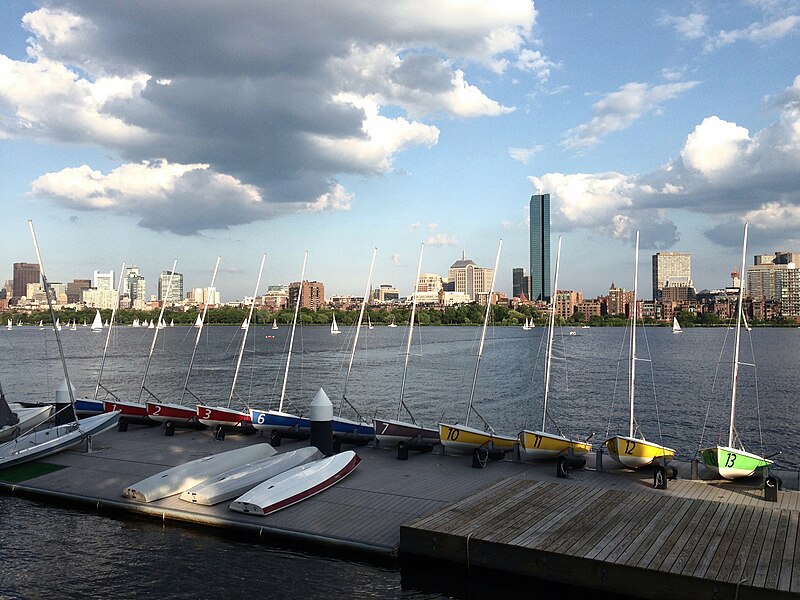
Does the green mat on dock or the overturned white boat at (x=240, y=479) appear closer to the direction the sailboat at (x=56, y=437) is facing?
the overturned white boat

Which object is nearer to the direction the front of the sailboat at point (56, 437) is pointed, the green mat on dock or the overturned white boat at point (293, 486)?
the overturned white boat

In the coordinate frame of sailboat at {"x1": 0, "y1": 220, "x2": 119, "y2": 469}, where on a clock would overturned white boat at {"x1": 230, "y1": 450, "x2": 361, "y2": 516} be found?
The overturned white boat is roughly at 2 o'clock from the sailboat.

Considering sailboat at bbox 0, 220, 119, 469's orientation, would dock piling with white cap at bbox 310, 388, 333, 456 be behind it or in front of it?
in front

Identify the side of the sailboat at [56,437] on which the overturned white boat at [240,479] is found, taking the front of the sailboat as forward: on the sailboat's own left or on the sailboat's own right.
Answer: on the sailboat's own right

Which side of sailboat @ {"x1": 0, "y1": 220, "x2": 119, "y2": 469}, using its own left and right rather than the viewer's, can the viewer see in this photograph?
right

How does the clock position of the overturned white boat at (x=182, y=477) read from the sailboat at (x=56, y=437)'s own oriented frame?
The overturned white boat is roughly at 2 o'clock from the sailboat.
